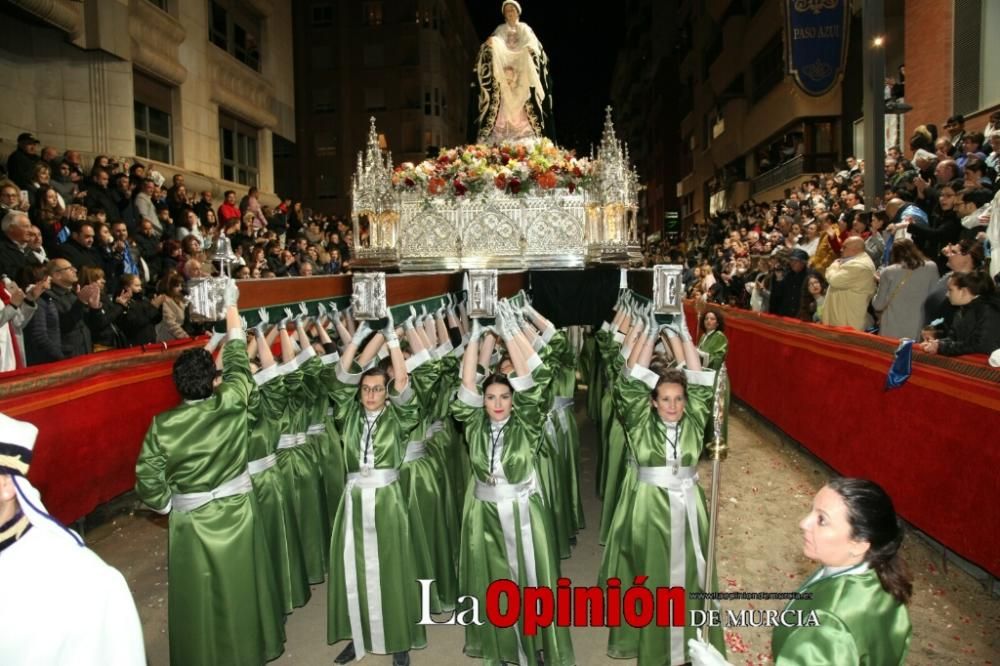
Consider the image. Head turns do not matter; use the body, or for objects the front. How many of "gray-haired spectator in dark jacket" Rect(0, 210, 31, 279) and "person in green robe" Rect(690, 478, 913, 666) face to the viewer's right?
1

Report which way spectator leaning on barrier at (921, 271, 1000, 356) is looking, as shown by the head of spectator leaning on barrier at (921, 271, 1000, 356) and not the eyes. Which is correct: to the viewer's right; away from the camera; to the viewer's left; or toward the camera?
to the viewer's left

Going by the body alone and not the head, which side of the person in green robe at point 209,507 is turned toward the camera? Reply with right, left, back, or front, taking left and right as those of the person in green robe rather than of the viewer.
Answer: back

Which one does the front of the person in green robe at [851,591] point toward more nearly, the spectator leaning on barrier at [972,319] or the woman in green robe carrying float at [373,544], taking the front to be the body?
the woman in green robe carrying float

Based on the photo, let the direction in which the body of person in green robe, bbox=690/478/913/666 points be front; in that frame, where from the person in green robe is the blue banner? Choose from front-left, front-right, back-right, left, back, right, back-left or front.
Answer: right

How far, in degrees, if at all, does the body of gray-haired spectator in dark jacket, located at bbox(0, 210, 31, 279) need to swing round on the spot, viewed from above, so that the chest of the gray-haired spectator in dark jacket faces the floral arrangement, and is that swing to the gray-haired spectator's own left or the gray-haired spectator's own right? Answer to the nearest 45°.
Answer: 0° — they already face it

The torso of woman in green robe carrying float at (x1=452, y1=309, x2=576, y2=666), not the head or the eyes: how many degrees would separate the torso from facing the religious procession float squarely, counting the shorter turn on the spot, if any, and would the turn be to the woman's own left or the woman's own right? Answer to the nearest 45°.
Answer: approximately 180°

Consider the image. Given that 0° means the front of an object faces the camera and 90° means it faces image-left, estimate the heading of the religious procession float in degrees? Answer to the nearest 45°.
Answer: approximately 0°
